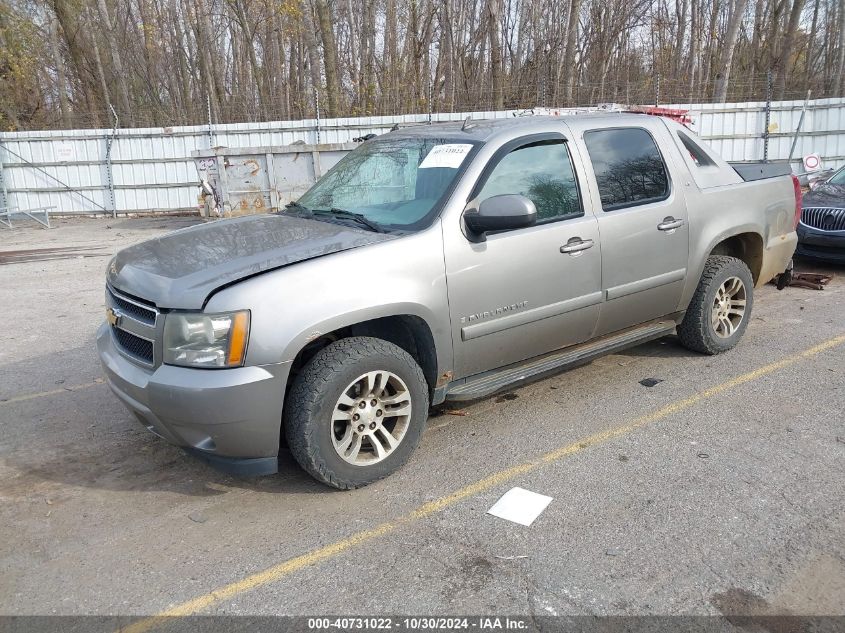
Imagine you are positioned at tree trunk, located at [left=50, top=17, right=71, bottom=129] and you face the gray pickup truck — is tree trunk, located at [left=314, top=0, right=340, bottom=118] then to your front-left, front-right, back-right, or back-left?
front-left

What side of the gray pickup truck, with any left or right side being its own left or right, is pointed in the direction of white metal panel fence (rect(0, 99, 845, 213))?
right

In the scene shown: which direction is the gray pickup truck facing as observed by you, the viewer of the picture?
facing the viewer and to the left of the viewer

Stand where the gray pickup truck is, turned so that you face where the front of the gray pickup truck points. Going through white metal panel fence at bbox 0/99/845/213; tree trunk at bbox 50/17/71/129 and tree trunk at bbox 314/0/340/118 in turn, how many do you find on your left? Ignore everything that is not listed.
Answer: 0

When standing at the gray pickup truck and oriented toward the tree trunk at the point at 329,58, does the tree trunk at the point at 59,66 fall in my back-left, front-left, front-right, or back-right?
front-left

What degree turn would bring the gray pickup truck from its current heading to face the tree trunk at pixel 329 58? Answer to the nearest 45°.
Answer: approximately 135° to its right

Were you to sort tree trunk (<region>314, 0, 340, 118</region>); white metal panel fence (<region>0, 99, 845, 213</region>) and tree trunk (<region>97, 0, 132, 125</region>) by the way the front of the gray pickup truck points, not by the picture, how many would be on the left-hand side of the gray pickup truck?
0

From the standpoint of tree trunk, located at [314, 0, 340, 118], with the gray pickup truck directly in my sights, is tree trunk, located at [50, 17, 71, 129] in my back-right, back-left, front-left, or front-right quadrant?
back-right

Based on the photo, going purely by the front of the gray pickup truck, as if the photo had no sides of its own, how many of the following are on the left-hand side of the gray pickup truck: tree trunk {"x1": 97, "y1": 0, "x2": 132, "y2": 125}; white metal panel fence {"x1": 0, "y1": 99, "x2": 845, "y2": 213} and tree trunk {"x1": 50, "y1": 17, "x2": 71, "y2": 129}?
0

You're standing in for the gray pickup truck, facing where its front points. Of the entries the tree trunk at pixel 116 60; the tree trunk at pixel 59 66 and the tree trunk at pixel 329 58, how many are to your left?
0

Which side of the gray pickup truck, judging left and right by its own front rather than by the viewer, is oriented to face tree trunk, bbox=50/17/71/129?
right
